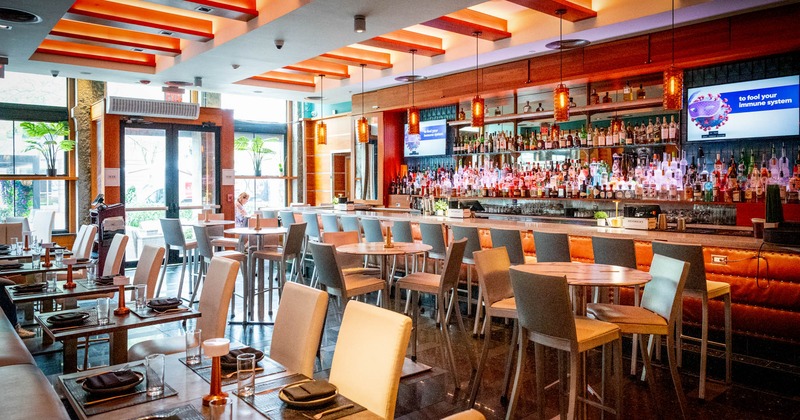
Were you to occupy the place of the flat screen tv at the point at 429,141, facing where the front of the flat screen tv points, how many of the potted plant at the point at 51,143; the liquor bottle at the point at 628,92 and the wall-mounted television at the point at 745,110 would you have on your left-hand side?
2

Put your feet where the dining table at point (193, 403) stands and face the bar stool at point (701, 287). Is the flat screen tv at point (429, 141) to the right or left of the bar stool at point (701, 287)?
left

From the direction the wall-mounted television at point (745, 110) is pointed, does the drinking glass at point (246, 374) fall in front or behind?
in front

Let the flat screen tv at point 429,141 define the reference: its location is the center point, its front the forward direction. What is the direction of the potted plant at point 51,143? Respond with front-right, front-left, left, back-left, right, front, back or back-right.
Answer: front-right

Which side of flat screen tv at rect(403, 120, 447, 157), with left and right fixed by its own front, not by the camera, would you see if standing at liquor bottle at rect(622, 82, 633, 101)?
left

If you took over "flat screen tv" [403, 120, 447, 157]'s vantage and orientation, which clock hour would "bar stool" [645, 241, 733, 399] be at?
The bar stool is roughly at 10 o'clock from the flat screen tv.

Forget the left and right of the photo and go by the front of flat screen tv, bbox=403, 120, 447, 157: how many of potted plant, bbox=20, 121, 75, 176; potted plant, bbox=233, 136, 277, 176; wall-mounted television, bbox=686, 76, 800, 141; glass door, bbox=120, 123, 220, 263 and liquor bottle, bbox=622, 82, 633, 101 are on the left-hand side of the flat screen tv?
2

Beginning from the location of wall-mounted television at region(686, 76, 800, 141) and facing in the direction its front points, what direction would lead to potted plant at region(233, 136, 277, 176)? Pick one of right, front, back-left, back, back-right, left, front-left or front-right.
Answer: front-right

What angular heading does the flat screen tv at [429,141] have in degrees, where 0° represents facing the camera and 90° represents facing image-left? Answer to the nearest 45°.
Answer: approximately 45°

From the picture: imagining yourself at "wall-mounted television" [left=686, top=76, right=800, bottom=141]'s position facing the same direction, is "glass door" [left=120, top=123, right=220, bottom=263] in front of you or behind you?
in front

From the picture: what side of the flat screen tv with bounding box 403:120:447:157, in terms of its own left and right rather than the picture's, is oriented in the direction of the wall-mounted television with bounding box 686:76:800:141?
left

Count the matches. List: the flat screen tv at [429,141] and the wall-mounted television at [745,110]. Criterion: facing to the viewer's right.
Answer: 0

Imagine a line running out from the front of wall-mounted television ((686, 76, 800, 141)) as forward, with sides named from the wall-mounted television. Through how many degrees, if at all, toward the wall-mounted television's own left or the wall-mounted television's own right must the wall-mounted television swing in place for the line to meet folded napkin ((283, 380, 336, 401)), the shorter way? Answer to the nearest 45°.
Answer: approximately 45° to the wall-mounted television's own left

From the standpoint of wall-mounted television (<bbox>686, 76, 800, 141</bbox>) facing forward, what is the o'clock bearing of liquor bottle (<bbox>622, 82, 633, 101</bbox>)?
The liquor bottle is roughly at 2 o'clock from the wall-mounted television.

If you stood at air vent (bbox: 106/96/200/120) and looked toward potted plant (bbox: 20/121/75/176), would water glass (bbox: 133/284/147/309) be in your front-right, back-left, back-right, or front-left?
back-left
